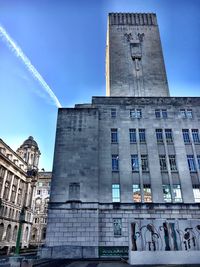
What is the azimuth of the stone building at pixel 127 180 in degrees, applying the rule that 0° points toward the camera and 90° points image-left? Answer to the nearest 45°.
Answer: approximately 0°
